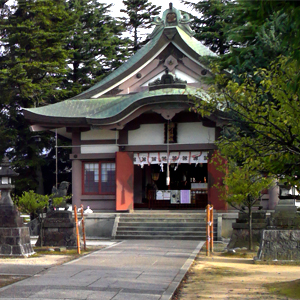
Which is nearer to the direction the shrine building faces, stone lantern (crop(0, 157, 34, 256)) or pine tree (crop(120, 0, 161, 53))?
the stone lantern

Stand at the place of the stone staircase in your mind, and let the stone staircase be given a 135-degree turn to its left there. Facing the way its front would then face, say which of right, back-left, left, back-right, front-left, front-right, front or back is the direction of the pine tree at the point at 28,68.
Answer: left

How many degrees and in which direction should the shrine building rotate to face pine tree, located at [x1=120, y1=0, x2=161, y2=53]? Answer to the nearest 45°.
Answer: approximately 180°

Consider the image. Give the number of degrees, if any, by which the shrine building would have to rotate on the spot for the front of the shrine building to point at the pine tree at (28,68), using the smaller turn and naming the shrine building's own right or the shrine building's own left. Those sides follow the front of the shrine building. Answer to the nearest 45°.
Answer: approximately 135° to the shrine building's own right

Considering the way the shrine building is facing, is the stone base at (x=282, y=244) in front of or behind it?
in front

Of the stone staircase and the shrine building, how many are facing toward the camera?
2

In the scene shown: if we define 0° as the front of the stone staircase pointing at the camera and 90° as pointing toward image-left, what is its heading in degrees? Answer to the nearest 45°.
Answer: approximately 0°

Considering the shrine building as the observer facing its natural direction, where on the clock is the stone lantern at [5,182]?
The stone lantern is roughly at 1 o'clock from the shrine building.

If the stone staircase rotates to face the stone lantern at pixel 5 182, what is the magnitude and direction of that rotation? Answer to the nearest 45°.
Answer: approximately 45° to its right

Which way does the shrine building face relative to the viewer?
toward the camera
